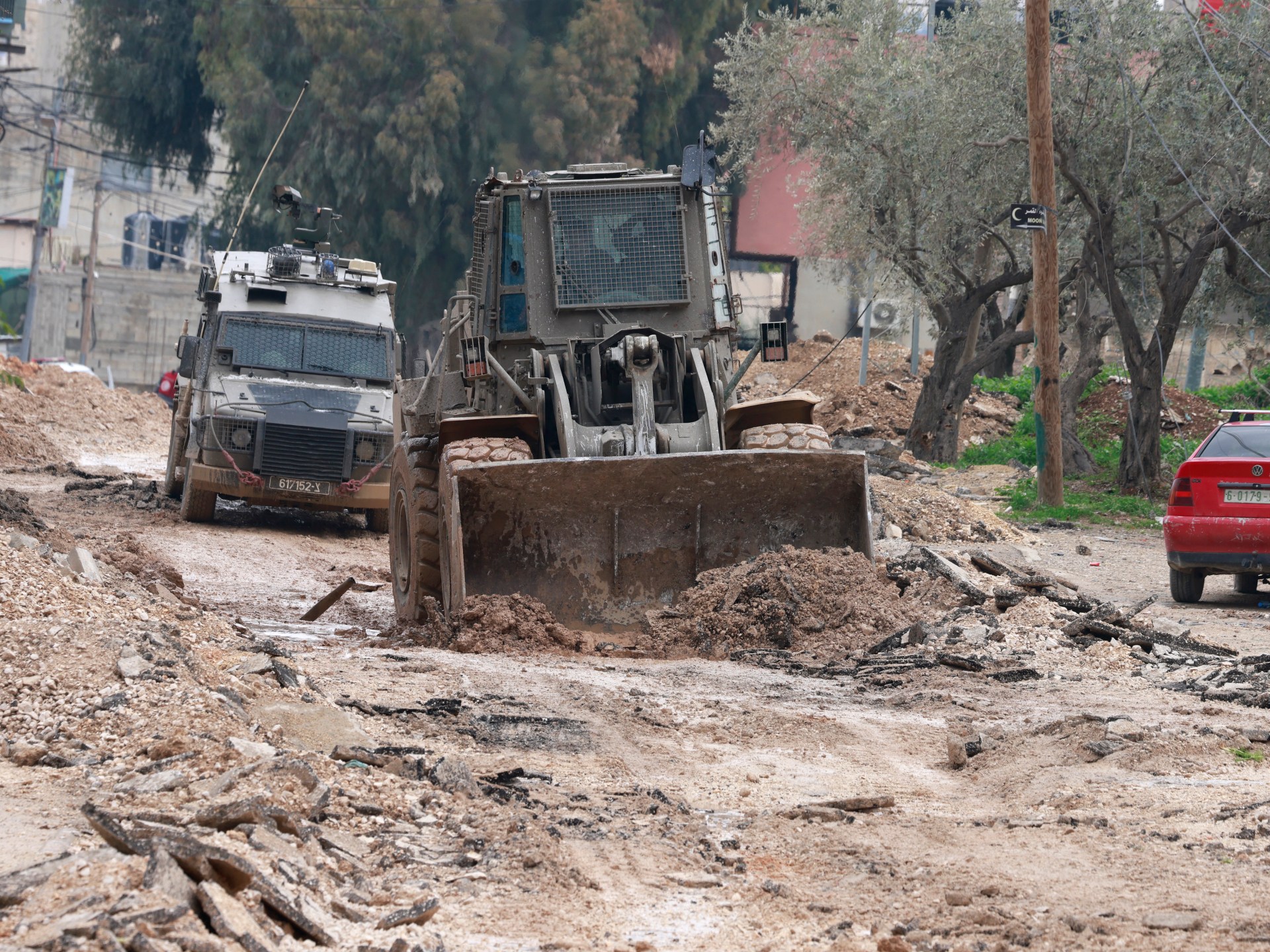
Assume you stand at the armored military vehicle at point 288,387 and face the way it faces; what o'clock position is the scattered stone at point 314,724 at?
The scattered stone is roughly at 12 o'clock from the armored military vehicle.

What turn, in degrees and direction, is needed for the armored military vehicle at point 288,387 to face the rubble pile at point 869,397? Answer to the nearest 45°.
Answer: approximately 135° to its left

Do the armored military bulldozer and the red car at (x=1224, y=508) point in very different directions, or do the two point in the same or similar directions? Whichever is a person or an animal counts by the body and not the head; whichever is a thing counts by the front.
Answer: very different directions

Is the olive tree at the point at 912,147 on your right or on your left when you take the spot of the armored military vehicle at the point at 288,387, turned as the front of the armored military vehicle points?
on your left

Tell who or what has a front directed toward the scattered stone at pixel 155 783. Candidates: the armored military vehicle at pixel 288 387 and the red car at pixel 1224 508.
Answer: the armored military vehicle

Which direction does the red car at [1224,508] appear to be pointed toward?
away from the camera

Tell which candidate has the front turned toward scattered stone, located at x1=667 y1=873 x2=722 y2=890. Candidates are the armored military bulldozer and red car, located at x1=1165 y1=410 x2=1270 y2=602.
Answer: the armored military bulldozer

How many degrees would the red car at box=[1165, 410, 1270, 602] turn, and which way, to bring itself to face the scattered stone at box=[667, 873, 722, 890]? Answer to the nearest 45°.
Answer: approximately 180°

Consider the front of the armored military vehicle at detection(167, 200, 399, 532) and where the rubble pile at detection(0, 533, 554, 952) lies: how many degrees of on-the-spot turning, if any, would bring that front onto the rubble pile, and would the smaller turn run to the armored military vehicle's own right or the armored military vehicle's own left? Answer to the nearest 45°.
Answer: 0° — it already faces it

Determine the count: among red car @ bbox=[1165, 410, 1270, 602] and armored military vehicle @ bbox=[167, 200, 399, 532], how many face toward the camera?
1

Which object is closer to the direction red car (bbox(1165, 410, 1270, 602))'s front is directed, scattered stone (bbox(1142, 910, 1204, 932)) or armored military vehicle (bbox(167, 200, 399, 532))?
the armored military vehicle

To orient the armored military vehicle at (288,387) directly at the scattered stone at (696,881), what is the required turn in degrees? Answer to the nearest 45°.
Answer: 0° — it already faces it

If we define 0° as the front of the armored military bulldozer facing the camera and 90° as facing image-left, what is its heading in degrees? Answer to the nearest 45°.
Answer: approximately 0°

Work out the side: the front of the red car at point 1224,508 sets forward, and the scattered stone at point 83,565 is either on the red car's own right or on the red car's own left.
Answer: on the red car's own left
